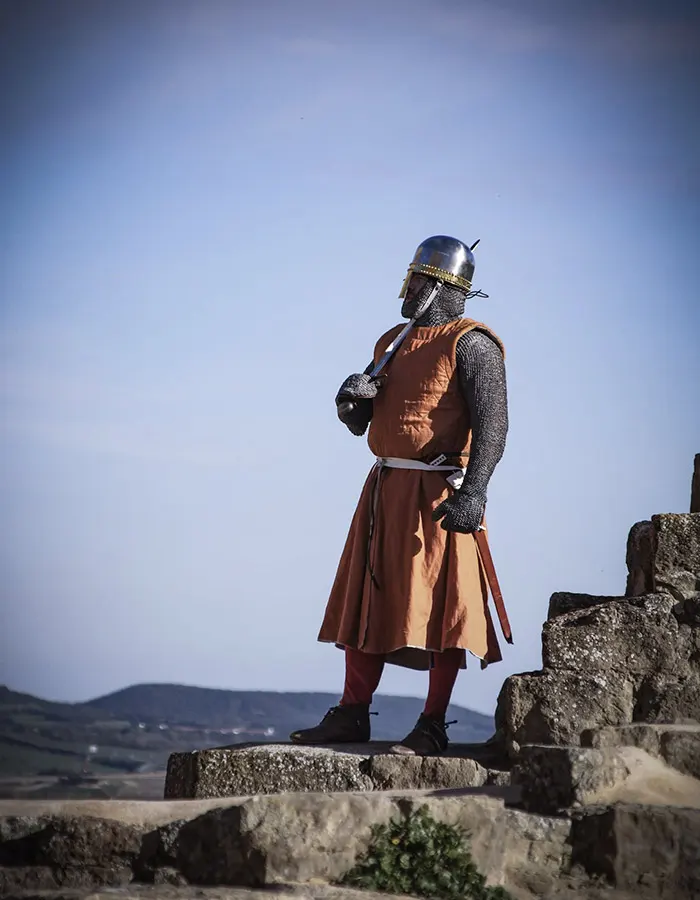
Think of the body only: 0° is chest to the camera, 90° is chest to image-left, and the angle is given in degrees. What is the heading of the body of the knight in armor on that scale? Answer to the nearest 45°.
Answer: approximately 45°

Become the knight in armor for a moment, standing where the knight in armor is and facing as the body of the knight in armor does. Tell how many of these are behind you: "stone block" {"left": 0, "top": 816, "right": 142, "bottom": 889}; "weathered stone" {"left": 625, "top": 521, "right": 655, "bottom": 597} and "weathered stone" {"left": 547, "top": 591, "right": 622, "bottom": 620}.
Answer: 2

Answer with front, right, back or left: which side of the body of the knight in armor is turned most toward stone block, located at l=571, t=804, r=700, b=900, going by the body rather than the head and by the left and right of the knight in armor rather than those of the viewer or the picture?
left

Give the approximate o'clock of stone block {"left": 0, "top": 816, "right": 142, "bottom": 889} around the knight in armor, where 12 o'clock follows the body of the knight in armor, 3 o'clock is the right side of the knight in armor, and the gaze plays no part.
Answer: The stone block is roughly at 12 o'clock from the knight in armor.

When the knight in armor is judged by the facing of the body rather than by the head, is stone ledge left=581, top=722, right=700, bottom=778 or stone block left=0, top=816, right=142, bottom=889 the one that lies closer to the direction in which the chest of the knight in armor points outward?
the stone block

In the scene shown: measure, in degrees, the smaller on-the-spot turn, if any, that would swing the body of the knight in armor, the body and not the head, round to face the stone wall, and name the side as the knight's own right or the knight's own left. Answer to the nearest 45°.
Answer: approximately 135° to the knight's own left

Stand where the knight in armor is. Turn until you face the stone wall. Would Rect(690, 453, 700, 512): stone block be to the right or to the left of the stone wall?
left

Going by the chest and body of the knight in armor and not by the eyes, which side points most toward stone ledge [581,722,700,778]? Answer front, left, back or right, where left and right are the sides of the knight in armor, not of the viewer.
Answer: left

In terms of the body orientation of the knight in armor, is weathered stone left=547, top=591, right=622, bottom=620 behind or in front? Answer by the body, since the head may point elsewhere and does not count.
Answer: behind

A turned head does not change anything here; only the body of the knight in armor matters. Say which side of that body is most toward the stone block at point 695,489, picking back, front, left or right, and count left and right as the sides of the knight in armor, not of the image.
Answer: back

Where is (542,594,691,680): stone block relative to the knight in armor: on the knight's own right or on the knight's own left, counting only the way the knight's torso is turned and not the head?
on the knight's own left
